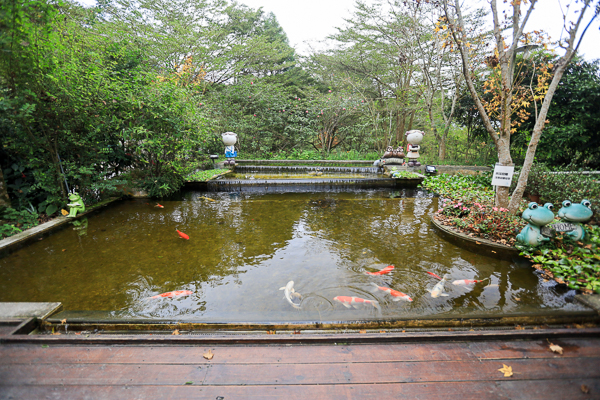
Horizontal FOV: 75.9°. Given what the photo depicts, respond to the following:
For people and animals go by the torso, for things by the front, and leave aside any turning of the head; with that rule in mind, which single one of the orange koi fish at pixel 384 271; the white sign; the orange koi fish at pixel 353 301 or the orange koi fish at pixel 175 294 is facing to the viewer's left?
the orange koi fish at pixel 353 301

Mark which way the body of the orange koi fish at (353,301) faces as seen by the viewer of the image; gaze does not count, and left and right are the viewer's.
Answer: facing to the left of the viewer

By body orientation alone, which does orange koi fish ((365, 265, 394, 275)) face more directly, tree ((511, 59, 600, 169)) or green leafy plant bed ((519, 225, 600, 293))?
the green leafy plant bed

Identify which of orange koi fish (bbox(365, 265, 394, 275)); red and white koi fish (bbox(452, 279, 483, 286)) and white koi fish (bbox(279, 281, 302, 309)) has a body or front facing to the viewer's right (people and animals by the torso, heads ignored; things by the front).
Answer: the orange koi fish

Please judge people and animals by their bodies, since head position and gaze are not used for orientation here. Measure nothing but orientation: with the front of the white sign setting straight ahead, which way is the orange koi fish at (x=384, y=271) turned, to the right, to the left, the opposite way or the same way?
to the left

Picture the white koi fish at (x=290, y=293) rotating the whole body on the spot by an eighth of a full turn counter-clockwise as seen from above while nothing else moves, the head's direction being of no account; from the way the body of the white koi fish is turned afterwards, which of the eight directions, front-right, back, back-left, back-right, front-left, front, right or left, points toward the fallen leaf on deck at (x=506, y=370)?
back

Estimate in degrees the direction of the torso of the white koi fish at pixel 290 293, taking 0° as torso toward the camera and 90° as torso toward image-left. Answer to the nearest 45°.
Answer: approximately 180°

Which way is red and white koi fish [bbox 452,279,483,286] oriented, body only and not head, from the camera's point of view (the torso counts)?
to the viewer's left

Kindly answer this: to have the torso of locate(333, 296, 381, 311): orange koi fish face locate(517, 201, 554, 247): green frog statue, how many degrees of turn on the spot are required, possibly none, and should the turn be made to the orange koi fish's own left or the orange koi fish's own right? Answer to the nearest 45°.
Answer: approximately 135° to the orange koi fish's own right

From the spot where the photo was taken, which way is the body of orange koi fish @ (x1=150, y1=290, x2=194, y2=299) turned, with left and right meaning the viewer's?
facing to the right of the viewer
